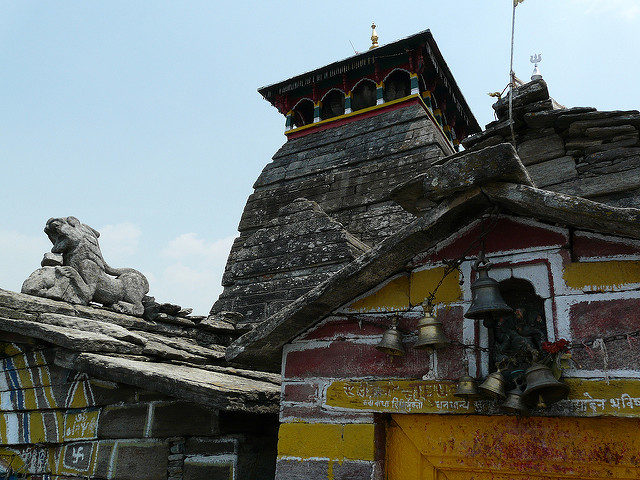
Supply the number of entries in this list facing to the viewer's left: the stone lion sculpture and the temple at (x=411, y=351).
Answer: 1

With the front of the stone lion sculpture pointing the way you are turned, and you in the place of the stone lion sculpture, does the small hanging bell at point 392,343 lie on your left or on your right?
on your left

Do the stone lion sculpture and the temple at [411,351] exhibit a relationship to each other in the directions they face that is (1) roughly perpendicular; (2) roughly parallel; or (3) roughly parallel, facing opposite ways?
roughly perpendicular

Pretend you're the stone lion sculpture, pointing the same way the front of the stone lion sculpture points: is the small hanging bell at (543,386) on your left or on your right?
on your left

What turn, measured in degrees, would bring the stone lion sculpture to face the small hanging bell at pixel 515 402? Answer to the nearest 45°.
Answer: approximately 135° to its left

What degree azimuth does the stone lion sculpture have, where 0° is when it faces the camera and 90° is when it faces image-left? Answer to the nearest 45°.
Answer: approximately 90°

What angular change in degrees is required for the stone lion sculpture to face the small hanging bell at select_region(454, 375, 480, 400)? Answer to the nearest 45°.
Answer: approximately 135° to its left

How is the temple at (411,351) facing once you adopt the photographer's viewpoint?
facing the viewer

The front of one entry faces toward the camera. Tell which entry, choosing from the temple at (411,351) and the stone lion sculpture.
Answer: the temple
